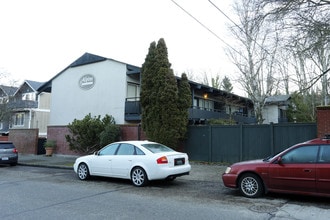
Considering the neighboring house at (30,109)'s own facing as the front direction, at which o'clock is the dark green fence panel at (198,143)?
The dark green fence panel is roughly at 10 o'clock from the neighboring house.

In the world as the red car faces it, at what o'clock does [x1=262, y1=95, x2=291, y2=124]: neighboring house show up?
The neighboring house is roughly at 3 o'clock from the red car.

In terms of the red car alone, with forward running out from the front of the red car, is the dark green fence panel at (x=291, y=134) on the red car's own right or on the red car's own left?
on the red car's own right

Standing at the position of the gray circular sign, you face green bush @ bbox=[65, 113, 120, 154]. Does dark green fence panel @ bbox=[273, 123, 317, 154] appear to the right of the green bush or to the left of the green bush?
left

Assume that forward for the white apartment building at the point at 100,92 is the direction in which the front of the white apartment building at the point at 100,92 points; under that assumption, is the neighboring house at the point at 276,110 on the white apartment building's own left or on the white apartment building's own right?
on the white apartment building's own left

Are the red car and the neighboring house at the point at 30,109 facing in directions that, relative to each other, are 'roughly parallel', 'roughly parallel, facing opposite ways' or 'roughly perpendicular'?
roughly perpendicular

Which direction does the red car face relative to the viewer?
to the viewer's left

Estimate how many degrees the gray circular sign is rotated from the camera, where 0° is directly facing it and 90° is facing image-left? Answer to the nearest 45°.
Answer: approximately 0°

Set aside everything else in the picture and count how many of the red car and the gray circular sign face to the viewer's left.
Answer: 1

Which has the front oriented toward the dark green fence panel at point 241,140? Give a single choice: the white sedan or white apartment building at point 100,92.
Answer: the white apartment building
